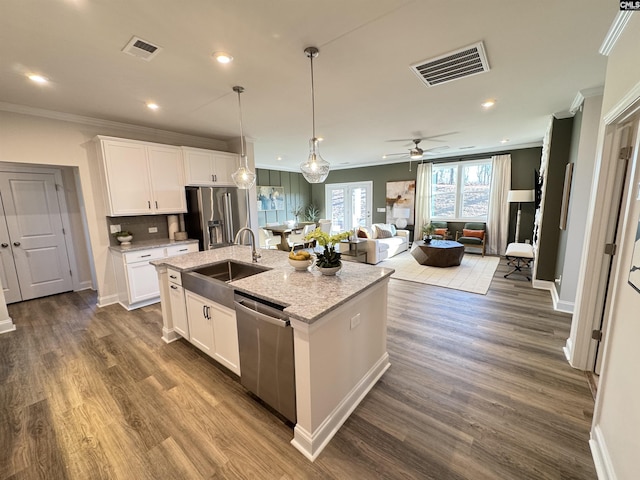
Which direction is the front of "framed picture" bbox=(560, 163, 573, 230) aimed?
to the viewer's left

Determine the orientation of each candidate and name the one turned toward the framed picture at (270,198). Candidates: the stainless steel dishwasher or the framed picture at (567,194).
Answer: the framed picture at (567,194)

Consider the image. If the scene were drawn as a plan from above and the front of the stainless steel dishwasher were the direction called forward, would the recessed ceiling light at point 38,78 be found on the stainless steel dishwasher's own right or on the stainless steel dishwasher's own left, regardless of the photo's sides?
on the stainless steel dishwasher's own right

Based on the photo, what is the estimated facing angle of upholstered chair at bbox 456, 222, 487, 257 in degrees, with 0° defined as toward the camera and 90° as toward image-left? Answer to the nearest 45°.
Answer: approximately 45°

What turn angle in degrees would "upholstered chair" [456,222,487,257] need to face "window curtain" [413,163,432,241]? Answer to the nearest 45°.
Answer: approximately 45° to its right

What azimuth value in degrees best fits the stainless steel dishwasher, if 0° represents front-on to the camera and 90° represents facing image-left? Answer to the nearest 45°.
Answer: approximately 45°

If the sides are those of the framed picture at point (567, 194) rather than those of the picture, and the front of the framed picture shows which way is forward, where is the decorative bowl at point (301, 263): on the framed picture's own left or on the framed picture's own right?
on the framed picture's own left

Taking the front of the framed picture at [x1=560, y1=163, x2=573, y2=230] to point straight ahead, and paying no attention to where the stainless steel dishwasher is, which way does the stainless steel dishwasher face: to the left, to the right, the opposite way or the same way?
to the left

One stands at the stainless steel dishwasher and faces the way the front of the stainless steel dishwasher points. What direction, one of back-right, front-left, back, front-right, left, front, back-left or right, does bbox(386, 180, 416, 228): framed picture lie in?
back
